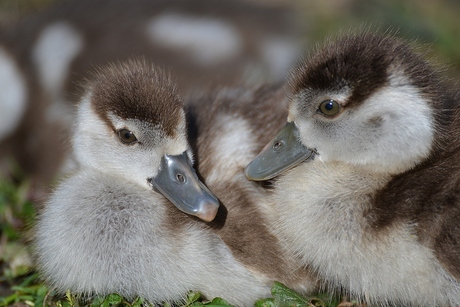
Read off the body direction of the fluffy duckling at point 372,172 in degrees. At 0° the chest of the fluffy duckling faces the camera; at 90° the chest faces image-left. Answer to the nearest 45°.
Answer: approximately 90°
